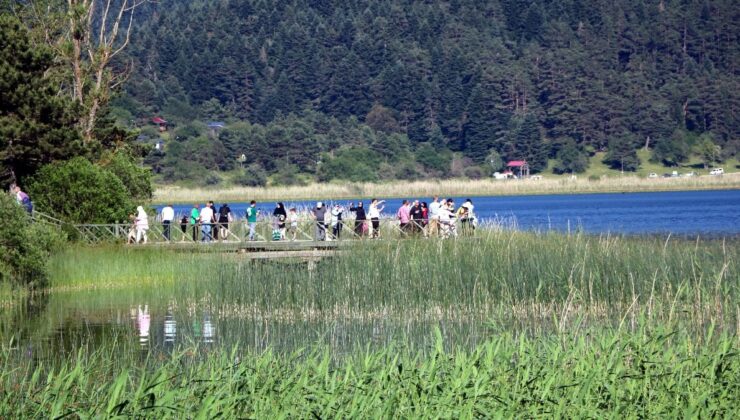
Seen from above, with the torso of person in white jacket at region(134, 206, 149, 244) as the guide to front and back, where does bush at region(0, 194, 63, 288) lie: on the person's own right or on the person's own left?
on the person's own left

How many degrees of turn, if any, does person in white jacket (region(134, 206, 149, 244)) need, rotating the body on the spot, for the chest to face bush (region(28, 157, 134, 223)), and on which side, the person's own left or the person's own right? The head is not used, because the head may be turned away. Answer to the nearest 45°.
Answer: approximately 45° to the person's own right

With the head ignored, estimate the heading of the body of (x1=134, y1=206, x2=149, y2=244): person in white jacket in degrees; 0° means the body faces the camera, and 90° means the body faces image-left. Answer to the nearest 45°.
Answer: approximately 90°

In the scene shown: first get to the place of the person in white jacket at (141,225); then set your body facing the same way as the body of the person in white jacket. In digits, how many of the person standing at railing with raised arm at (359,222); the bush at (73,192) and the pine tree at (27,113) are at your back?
1

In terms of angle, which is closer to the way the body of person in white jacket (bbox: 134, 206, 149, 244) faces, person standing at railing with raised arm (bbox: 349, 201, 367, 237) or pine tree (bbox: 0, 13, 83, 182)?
the pine tree

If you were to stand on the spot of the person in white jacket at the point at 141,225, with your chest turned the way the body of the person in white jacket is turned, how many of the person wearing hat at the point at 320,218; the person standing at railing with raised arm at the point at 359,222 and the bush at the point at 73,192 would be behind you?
2

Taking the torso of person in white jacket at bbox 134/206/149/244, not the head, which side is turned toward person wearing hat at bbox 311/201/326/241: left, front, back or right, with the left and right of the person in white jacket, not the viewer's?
back

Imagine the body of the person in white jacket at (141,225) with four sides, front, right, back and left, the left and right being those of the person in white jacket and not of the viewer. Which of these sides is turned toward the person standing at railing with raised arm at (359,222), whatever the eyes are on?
back

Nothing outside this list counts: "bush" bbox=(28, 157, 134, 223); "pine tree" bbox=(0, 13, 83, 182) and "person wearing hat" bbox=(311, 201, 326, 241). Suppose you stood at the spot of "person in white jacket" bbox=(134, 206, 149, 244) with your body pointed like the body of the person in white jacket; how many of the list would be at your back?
1
